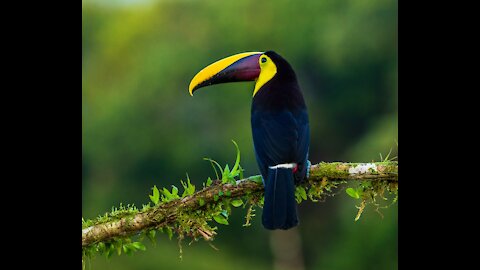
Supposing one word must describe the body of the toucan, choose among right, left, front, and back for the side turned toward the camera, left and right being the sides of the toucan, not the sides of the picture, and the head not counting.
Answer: back
